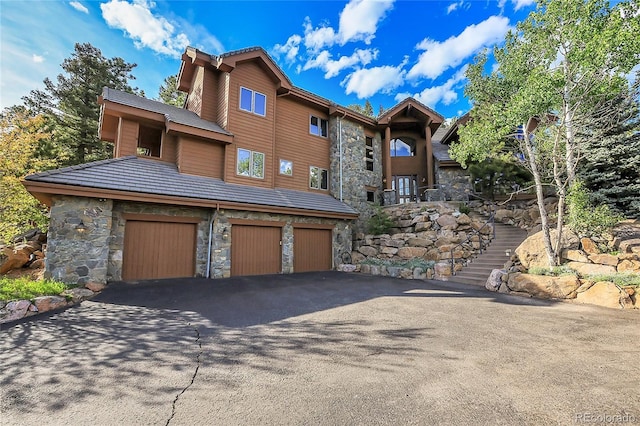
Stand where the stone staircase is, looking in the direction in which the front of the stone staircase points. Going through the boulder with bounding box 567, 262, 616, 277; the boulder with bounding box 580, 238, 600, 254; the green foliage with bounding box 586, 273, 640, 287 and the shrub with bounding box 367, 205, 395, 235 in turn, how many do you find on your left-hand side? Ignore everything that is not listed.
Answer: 3

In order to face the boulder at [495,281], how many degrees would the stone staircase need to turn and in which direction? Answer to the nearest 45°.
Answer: approximately 45° to its left

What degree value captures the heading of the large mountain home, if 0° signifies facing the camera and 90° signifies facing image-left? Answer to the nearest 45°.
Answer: approximately 315°

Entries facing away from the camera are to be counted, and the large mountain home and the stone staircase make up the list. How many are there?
0

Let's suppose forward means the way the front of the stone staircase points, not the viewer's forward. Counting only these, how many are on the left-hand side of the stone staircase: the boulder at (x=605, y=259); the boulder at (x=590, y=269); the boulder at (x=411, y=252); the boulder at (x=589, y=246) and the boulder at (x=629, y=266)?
4

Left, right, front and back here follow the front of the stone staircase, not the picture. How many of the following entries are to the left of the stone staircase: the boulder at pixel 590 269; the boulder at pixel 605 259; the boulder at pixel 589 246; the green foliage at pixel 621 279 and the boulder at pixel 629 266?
5

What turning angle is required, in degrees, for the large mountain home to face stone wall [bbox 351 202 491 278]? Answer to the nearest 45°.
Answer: approximately 45° to its left
